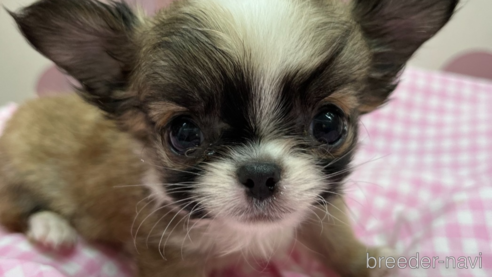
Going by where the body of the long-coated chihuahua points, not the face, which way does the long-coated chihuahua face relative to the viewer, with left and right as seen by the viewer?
facing the viewer and to the right of the viewer
